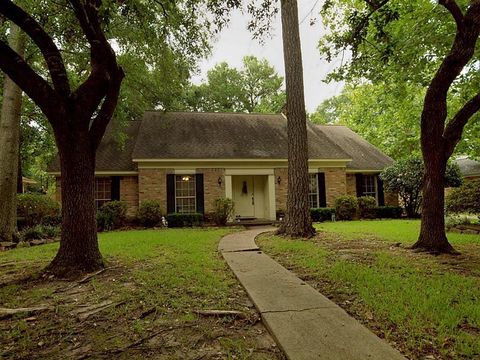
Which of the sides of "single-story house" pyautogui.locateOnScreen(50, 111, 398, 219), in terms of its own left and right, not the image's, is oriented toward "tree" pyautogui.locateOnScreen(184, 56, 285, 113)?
back

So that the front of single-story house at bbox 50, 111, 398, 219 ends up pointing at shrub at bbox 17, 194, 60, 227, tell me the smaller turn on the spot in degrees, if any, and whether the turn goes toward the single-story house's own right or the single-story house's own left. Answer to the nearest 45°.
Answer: approximately 45° to the single-story house's own right

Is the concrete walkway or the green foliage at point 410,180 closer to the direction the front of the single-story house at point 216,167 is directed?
the concrete walkway

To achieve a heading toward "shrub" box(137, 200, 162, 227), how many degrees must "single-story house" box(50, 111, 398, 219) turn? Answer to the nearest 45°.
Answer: approximately 45° to its right

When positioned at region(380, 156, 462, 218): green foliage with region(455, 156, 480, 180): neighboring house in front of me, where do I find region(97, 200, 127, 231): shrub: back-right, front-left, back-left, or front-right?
back-left

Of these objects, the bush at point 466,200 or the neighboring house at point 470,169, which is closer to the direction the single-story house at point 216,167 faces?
the bush

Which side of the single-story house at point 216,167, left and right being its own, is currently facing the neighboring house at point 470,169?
left

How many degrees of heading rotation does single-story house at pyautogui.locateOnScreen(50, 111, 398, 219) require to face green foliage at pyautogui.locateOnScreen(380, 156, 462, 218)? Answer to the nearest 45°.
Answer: approximately 90° to its left

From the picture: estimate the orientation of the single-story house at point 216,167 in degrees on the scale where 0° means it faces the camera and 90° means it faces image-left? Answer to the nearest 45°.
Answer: approximately 0°

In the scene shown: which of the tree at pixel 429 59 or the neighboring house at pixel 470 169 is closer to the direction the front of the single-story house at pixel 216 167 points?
the tree

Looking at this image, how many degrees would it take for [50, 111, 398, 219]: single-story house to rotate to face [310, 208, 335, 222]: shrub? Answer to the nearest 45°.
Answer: approximately 90° to its left
